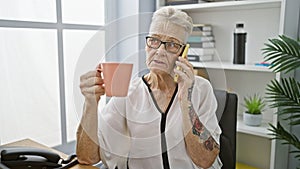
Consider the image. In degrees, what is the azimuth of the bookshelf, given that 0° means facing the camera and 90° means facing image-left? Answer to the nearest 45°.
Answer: approximately 45°

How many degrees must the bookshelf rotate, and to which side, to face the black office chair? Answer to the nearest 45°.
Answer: approximately 45° to its left

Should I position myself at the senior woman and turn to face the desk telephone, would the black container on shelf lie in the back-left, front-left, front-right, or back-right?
back-right

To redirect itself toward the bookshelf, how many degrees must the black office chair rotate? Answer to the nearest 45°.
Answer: approximately 135° to its right

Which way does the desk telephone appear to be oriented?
to the viewer's right
